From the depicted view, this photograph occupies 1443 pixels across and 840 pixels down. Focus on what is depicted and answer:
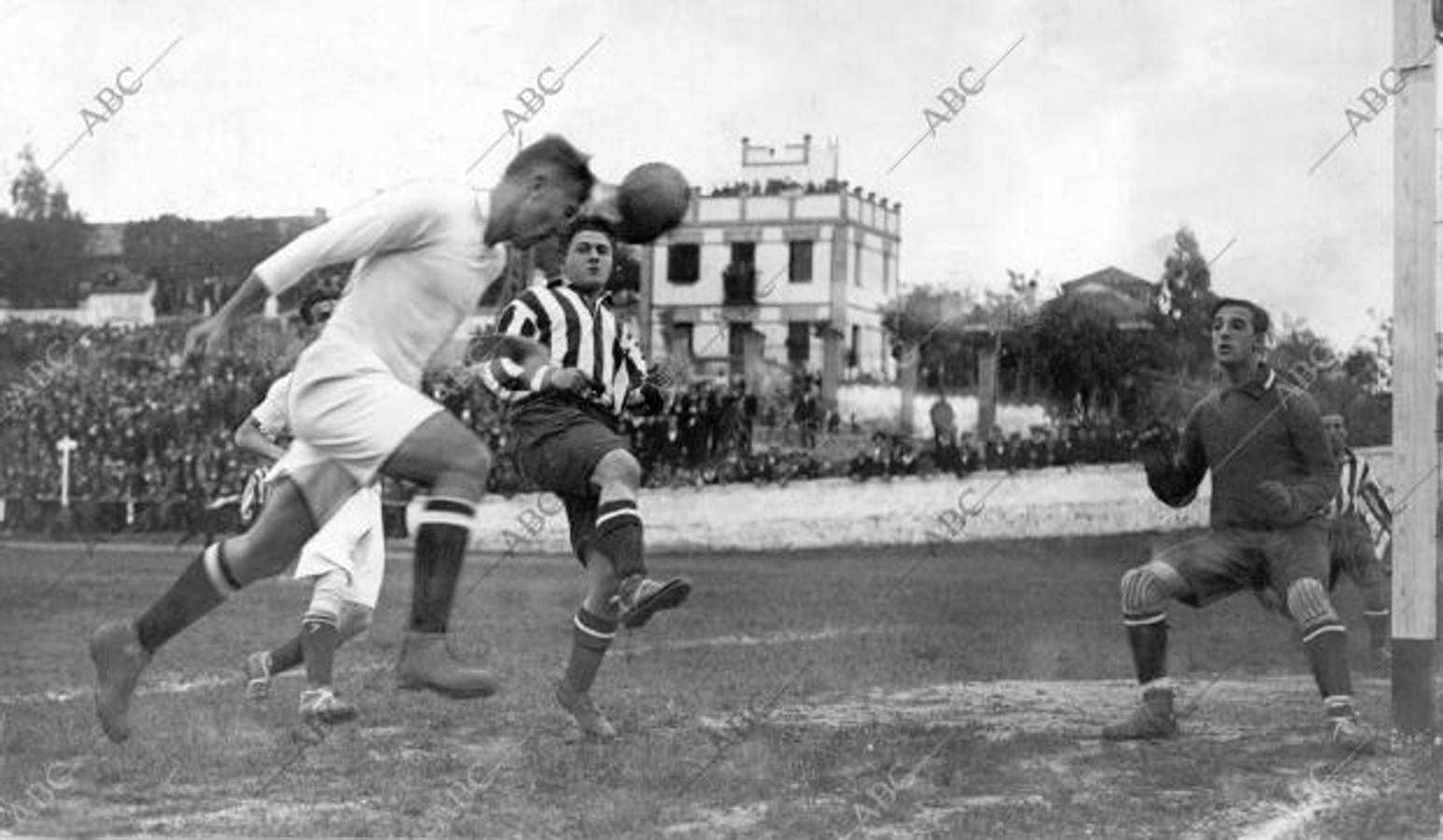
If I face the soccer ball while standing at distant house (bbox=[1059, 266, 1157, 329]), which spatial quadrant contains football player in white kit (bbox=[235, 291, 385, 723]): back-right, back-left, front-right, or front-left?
front-right

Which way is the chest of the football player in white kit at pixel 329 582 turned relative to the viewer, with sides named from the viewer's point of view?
facing the viewer and to the right of the viewer

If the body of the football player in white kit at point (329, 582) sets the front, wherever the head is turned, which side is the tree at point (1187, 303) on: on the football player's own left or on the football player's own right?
on the football player's own left

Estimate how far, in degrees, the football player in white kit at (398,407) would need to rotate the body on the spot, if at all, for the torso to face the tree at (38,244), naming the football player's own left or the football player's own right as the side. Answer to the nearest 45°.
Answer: approximately 135° to the football player's own left

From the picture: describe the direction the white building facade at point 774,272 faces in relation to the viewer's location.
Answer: facing the viewer

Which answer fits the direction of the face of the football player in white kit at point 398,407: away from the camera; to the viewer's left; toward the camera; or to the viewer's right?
to the viewer's right

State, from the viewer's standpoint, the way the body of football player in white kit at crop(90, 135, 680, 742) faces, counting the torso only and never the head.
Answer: to the viewer's right

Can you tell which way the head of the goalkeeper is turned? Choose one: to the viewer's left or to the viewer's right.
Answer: to the viewer's left

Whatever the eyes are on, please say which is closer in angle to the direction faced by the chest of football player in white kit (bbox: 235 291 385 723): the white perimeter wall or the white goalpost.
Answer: the white goalpost

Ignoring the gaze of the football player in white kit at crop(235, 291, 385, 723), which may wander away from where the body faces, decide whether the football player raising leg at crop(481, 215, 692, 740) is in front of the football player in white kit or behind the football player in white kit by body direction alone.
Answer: in front

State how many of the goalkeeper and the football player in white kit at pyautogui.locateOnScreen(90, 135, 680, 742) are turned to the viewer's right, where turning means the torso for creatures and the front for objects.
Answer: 1
